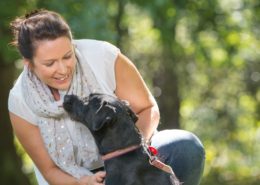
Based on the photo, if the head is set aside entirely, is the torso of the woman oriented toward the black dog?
yes

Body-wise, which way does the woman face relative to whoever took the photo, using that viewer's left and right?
facing the viewer and to the right of the viewer

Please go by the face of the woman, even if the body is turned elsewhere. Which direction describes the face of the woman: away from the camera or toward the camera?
toward the camera

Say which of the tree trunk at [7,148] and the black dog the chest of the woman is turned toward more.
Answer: the black dog

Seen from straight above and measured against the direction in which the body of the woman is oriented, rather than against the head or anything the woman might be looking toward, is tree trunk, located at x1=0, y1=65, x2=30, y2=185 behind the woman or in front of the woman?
behind
